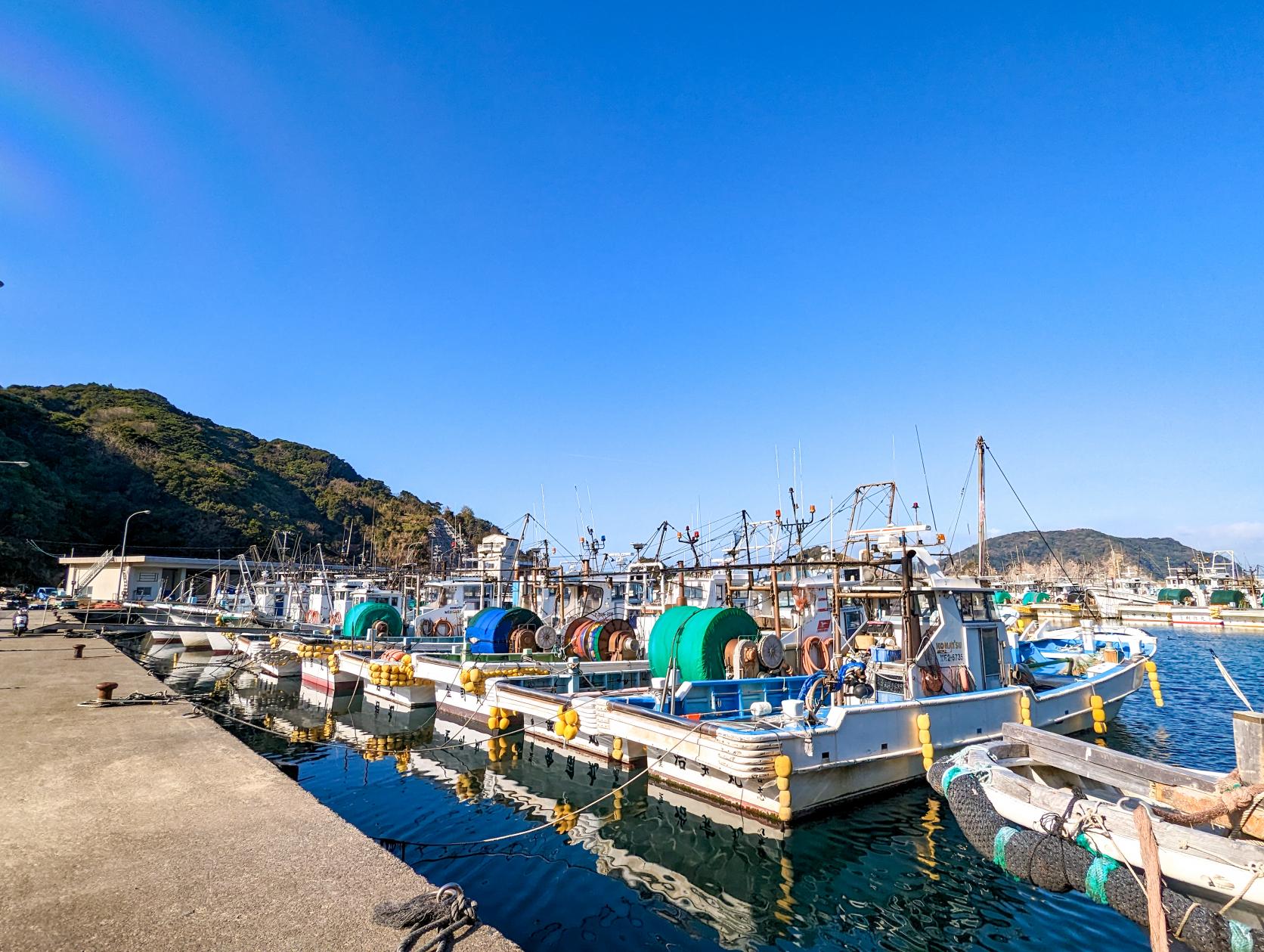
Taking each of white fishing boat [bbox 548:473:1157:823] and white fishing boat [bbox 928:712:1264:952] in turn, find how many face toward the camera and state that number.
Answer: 0

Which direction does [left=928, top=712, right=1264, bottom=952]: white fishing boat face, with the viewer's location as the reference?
facing away from the viewer and to the left of the viewer

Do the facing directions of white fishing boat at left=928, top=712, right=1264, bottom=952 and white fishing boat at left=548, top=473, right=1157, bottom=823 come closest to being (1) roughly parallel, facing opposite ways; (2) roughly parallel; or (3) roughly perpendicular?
roughly perpendicular

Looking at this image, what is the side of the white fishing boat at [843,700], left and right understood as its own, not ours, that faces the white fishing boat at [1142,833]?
right

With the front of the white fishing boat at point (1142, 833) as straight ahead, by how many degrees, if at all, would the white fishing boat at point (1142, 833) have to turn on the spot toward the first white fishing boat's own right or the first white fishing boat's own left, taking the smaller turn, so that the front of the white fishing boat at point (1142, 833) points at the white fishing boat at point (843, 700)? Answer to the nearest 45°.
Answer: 0° — it already faces it

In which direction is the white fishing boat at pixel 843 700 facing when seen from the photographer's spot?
facing away from the viewer and to the right of the viewer

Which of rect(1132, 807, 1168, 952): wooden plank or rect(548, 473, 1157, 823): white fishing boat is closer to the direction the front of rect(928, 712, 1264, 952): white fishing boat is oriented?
the white fishing boat

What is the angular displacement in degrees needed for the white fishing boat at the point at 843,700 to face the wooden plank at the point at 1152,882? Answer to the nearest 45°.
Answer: approximately 135° to its right

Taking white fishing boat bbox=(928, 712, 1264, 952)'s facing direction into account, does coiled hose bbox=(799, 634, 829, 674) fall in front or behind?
in front

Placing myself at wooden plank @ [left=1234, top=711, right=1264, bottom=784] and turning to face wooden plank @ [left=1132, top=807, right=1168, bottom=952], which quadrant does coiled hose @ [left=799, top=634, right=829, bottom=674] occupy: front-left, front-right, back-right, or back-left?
back-right
